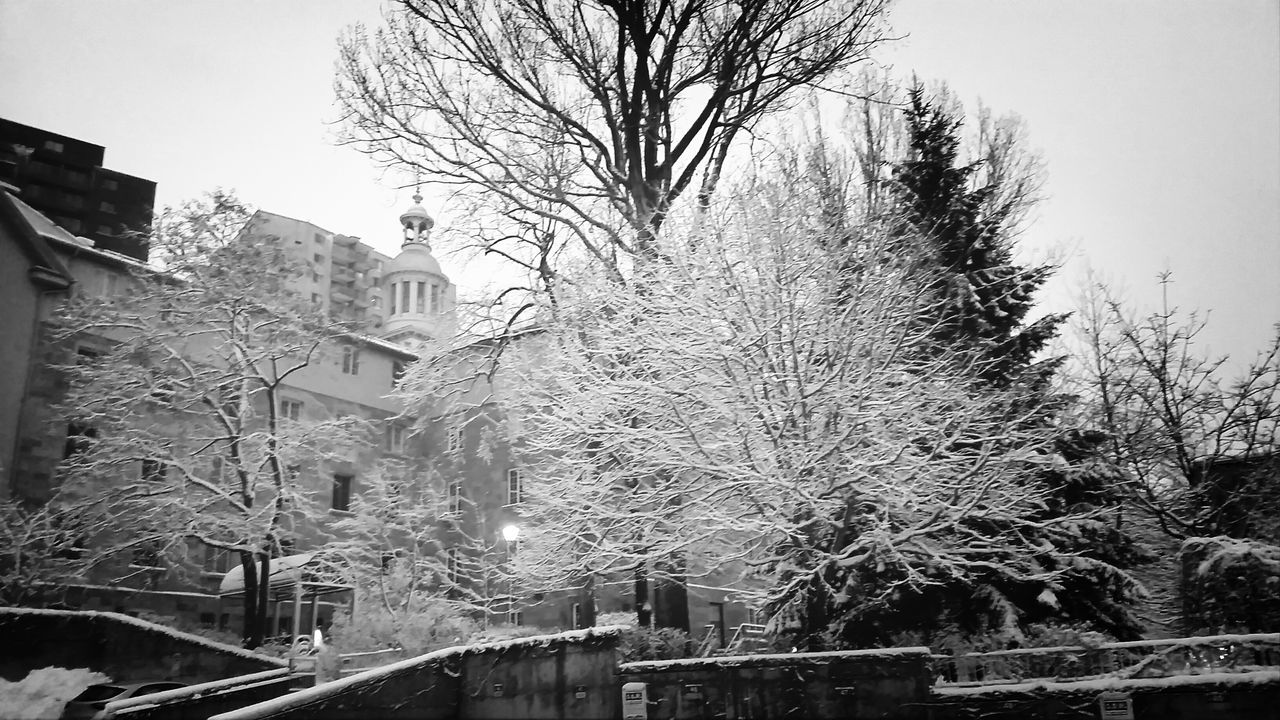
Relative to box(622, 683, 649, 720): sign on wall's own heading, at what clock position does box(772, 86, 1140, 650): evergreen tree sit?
The evergreen tree is roughly at 8 o'clock from the sign on wall.

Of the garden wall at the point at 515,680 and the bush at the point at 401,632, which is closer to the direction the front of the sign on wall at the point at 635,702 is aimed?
the garden wall

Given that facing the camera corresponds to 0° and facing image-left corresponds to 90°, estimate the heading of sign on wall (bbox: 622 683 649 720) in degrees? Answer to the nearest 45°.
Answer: approximately 0°

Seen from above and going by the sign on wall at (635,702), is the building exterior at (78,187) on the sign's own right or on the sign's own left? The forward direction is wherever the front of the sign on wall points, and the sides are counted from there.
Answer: on the sign's own right

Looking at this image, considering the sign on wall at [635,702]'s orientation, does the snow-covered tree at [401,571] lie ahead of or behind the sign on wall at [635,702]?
behind

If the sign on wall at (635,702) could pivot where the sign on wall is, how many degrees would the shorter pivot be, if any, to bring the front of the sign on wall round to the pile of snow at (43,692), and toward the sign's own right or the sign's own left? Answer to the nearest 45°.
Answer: approximately 90° to the sign's own right

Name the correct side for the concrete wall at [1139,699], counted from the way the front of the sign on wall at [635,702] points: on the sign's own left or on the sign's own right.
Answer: on the sign's own left

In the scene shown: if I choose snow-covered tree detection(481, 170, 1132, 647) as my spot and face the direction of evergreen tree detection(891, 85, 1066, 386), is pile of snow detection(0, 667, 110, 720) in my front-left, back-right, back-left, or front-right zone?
back-right

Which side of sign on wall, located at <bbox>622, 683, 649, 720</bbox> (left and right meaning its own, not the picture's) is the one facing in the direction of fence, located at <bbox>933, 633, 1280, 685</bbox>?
left

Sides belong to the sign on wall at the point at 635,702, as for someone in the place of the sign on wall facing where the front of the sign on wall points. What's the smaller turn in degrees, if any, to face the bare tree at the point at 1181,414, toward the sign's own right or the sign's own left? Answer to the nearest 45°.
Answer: approximately 135° to the sign's own left

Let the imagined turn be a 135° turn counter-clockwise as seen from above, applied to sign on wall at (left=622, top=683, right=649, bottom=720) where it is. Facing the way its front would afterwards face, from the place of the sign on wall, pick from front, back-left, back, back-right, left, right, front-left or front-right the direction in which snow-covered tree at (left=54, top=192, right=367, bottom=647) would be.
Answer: left
